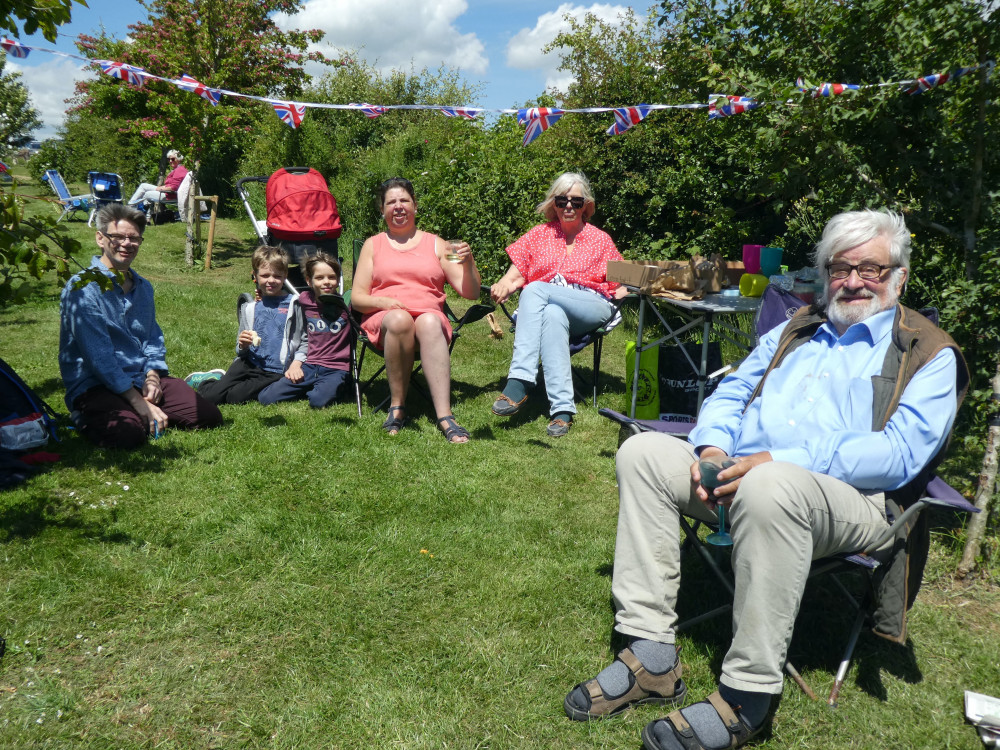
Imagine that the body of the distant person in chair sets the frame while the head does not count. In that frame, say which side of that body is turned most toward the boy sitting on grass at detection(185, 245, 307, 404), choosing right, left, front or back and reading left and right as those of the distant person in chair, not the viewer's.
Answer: left

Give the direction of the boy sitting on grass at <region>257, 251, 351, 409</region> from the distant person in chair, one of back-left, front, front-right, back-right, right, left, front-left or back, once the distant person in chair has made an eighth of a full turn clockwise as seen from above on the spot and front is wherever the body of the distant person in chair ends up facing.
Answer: back-left

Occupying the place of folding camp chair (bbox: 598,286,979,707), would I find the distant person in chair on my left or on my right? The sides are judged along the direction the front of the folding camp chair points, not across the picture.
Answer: on my right

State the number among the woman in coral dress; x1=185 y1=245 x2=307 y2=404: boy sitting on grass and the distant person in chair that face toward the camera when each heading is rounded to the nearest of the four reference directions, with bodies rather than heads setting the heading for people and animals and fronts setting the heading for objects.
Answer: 2

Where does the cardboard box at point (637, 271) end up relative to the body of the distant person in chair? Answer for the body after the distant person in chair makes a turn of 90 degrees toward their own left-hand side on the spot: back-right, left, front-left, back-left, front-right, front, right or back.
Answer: front

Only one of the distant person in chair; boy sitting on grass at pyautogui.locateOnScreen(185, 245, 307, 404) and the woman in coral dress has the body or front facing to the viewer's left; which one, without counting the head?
the distant person in chair

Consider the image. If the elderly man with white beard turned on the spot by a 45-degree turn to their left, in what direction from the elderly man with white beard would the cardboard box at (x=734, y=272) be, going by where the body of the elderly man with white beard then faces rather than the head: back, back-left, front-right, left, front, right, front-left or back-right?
back

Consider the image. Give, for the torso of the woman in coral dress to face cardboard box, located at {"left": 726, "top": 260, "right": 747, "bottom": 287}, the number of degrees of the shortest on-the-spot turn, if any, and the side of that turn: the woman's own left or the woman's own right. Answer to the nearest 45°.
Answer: approximately 90° to the woman's own left

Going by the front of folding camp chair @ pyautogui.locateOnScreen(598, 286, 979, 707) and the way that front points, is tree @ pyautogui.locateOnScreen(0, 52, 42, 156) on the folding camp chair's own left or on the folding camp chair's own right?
on the folding camp chair's own right

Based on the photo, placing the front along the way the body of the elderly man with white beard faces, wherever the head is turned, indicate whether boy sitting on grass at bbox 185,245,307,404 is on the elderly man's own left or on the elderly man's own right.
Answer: on the elderly man's own right

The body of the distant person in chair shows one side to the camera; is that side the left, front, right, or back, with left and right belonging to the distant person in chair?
left
